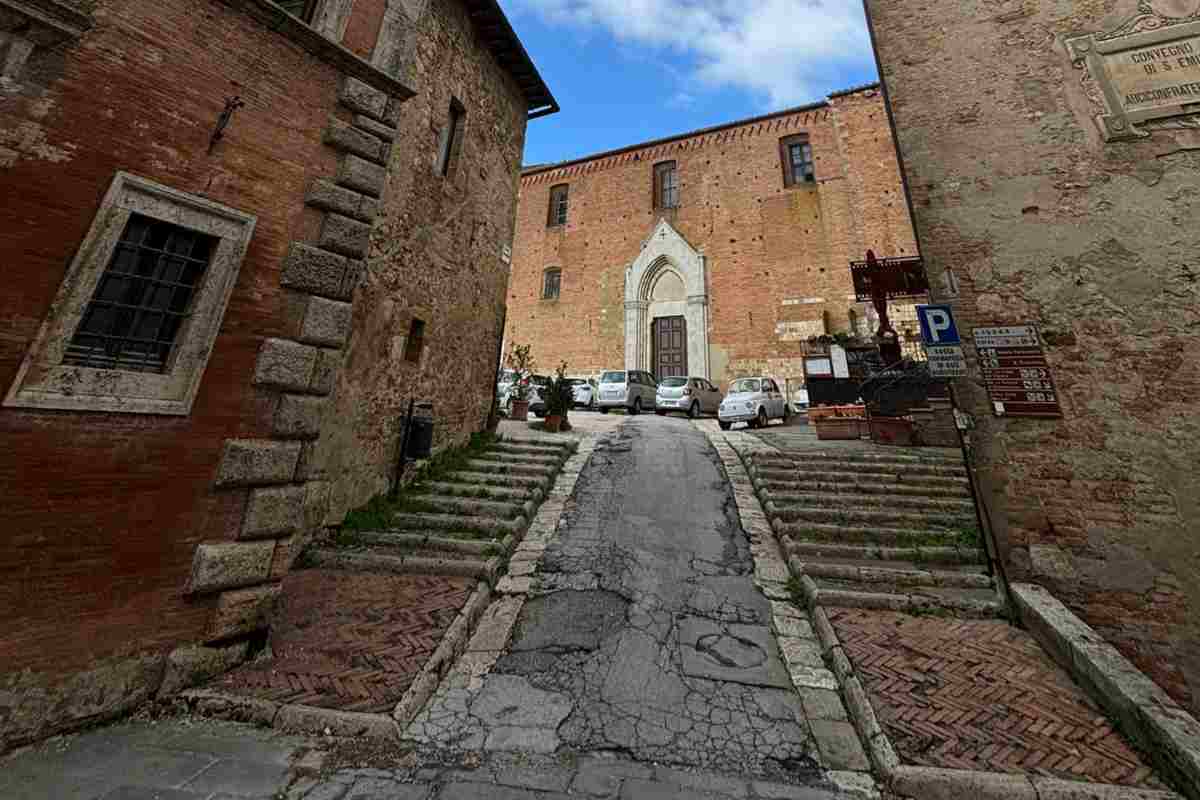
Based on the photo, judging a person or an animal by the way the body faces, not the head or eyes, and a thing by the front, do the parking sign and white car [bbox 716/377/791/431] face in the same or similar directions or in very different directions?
same or similar directions

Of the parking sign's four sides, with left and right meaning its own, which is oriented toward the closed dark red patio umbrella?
back

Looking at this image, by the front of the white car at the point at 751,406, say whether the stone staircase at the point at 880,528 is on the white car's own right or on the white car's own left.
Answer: on the white car's own left

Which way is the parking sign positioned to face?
toward the camera

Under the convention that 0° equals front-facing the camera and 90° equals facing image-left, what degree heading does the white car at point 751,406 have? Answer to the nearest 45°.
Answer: approximately 45°

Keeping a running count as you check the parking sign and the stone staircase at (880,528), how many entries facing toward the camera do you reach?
2

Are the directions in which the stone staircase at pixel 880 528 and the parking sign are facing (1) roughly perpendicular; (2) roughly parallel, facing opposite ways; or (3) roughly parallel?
roughly parallel

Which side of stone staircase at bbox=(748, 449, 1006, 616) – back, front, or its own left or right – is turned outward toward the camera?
front
